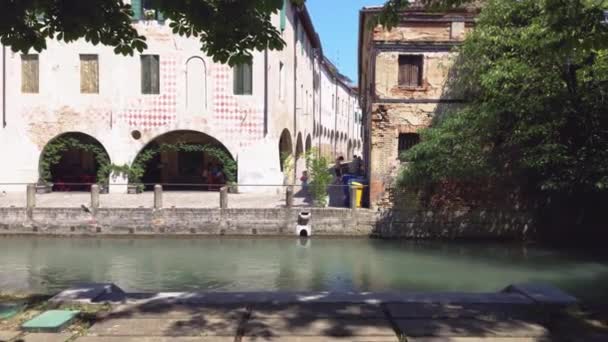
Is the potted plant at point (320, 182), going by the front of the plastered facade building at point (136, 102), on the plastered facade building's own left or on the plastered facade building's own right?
on the plastered facade building's own left

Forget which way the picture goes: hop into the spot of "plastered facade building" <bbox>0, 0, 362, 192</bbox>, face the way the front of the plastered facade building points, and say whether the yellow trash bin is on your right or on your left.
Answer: on your left

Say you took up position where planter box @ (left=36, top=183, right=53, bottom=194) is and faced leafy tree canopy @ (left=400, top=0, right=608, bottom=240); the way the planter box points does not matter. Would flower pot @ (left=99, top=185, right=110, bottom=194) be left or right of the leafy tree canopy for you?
left

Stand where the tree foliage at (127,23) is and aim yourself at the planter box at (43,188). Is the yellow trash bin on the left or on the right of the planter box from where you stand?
right

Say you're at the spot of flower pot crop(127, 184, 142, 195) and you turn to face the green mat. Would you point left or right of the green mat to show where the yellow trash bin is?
left

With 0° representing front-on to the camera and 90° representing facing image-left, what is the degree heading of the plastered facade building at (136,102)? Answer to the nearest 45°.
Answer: approximately 0°

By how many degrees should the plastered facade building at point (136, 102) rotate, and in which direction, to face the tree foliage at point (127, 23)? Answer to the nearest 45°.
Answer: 0° — it already faces it

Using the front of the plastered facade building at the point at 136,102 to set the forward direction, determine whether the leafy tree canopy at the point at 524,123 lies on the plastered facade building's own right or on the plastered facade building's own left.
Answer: on the plastered facade building's own left
